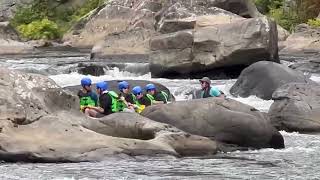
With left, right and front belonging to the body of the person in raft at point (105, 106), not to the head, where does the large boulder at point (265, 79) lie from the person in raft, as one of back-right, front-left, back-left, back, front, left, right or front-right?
back-right

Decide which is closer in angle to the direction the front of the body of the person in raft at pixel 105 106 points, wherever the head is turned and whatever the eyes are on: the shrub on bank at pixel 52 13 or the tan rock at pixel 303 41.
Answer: the shrub on bank

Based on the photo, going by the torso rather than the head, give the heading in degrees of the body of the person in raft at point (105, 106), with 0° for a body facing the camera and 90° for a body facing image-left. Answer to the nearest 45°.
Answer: approximately 90°
